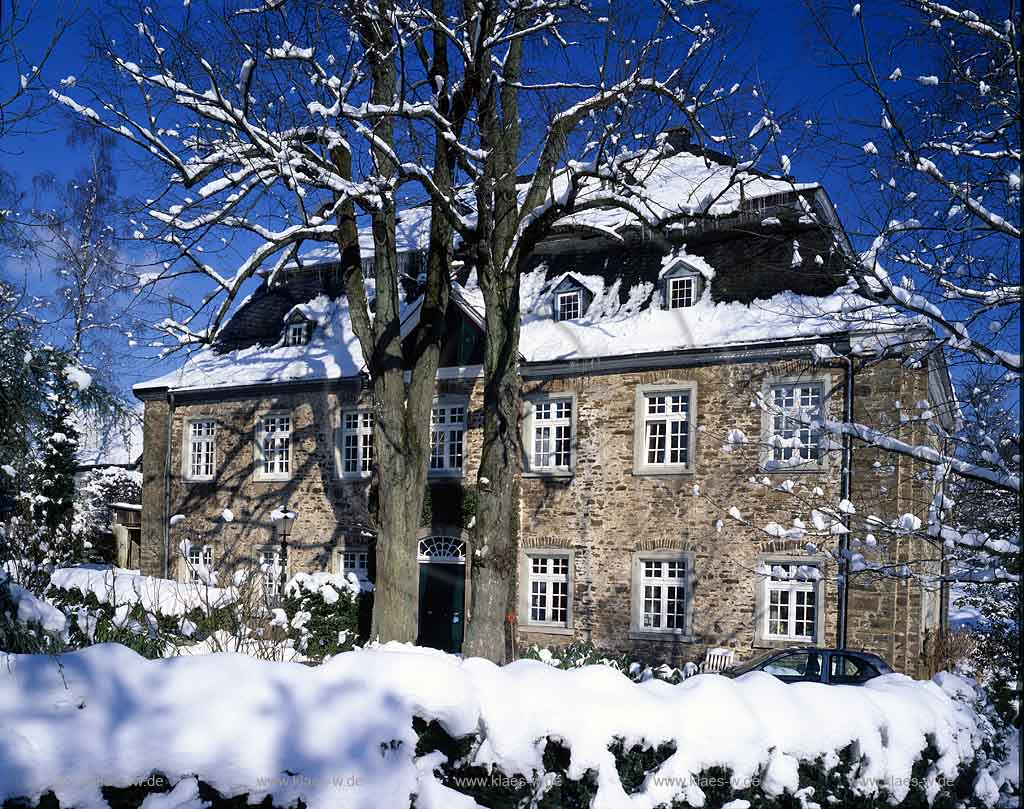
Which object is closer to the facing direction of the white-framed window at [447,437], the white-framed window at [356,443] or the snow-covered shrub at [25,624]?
the snow-covered shrub

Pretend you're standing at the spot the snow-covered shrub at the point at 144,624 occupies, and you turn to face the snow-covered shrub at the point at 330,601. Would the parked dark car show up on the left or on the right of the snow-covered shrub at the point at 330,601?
right

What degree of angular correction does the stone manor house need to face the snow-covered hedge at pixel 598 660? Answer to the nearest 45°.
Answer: approximately 45° to its left

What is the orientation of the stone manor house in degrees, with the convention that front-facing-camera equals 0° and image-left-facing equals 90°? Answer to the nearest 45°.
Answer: approximately 45°

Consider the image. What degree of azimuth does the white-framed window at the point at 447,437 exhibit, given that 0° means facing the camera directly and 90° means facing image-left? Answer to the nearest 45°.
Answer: approximately 45°
